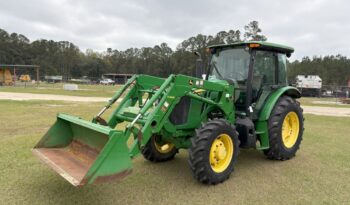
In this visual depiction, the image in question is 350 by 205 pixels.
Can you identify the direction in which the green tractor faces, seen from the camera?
facing the viewer and to the left of the viewer

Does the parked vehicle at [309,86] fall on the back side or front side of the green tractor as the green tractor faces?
on the back side
